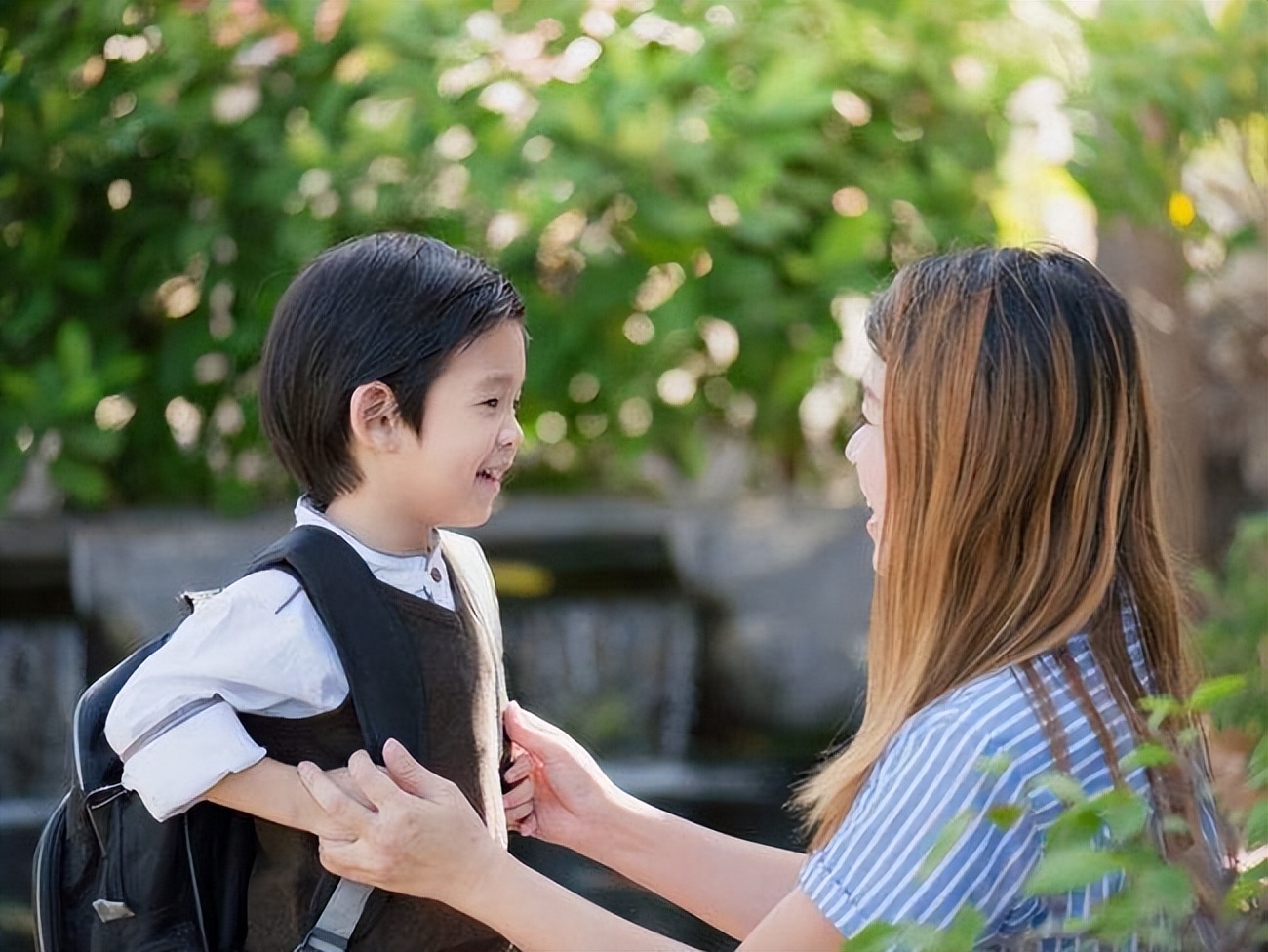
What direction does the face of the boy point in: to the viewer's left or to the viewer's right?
to the viewer's right

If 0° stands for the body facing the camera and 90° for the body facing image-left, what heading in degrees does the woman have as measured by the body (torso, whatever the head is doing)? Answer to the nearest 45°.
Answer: approximately 90°

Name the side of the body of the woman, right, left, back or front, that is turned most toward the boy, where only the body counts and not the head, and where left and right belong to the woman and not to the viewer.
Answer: front

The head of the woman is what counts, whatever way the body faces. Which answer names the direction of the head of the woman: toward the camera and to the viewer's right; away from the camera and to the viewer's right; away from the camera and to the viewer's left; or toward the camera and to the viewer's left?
away from the camera and to the viewer's left
